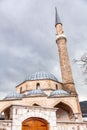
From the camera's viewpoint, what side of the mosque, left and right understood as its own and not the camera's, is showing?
front
